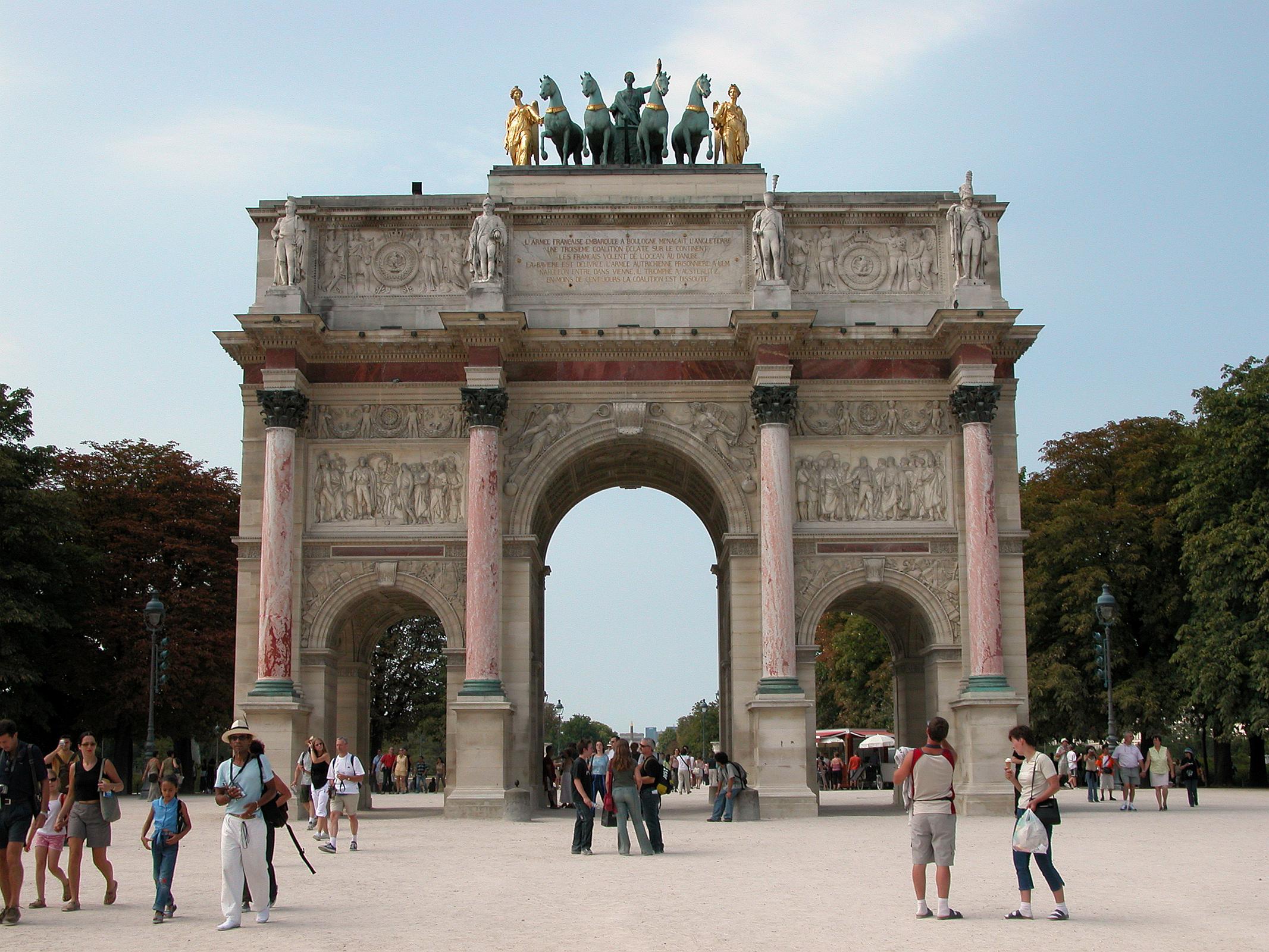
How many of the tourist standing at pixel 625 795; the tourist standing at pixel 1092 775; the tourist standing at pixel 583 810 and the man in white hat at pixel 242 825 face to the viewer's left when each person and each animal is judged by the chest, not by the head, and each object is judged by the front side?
0

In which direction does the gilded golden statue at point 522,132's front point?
toward the camera

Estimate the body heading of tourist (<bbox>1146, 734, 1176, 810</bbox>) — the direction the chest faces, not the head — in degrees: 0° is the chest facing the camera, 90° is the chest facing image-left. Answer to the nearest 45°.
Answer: approximately 0°

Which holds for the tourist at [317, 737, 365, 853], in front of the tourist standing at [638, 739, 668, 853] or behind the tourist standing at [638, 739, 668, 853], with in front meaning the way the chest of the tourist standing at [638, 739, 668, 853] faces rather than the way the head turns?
in front

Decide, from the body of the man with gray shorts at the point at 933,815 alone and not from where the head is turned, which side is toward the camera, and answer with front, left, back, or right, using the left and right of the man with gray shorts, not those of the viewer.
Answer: back

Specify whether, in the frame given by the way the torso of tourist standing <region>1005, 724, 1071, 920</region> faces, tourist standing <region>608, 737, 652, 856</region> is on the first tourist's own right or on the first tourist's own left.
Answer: on the first tourist's own right

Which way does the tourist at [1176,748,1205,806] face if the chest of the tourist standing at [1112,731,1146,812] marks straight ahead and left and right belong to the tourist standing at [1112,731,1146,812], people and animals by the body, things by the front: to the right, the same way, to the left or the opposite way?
the same way

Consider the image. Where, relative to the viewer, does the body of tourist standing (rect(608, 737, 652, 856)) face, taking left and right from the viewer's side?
facing away from the viewer

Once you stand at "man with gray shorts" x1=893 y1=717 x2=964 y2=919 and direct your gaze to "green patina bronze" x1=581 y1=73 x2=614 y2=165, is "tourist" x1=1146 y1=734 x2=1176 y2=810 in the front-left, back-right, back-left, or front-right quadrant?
front-right

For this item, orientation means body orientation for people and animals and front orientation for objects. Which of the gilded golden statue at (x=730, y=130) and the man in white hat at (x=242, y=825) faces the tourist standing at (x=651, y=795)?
the gilded golden statue

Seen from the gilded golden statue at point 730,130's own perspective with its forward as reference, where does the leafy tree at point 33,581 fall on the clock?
The leafy tree is roughly at 4 o'clock from the gilded golden statue.

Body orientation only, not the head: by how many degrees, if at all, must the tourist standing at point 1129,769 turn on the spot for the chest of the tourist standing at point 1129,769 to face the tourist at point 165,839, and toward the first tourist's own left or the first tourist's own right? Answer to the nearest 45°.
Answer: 0° — they already face them

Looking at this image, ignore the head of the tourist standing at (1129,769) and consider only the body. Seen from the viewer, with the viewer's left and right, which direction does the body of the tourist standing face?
facing the viewer

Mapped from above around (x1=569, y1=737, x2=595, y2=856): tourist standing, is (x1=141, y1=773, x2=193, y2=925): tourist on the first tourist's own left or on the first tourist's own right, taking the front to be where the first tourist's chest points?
on the first tourist's own right
